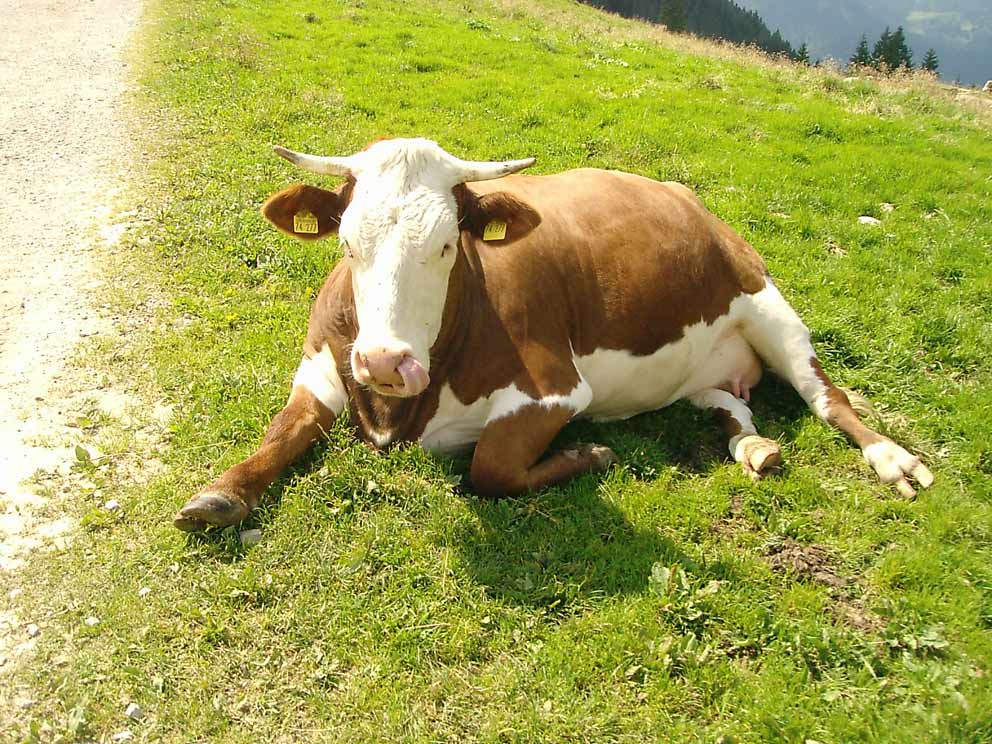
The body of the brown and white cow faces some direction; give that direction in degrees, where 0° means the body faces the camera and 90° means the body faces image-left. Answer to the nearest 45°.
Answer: approximately 45°

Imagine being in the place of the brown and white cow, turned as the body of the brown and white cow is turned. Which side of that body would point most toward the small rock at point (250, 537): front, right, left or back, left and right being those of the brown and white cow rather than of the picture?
front
